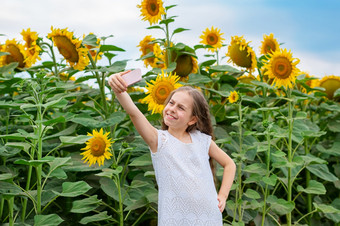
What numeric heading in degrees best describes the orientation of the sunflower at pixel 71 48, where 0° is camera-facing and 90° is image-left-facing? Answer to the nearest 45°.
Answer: approximately 45°

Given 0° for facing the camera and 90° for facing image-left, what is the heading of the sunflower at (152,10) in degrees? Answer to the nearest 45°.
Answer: approximately 0°

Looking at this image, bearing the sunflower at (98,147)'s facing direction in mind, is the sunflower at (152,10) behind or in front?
behind

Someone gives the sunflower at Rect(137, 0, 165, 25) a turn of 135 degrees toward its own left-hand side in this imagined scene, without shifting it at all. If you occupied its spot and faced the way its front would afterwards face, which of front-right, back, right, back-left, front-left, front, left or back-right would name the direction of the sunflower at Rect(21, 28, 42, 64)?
back-left

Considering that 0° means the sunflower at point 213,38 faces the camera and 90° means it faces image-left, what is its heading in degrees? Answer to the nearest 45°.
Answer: approximately 0°

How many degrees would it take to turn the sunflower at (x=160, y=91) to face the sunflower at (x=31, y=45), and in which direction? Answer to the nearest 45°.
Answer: approximately 135° to its right

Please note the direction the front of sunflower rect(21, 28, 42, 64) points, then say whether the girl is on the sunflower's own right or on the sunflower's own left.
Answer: on the sunflower's own left

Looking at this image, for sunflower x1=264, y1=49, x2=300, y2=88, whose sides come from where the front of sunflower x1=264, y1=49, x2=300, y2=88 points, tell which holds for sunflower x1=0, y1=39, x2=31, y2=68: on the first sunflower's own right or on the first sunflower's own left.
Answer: on the first sunflower's own right

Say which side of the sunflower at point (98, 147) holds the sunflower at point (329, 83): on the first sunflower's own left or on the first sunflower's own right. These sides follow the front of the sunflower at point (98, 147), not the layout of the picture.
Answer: on the first sunflower's own left
